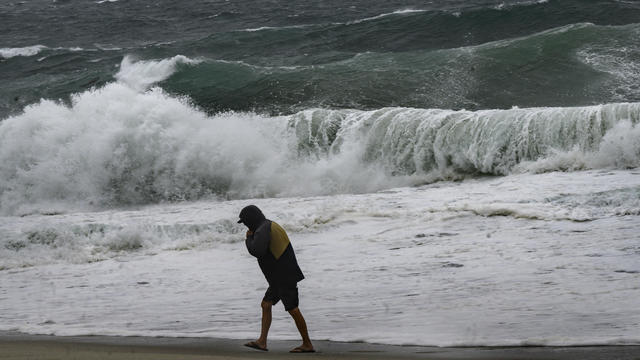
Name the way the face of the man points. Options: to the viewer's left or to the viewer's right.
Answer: to the viewer's left

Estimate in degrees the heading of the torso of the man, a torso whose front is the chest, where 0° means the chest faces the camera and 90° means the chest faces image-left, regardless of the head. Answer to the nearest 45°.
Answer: approximately 90°
